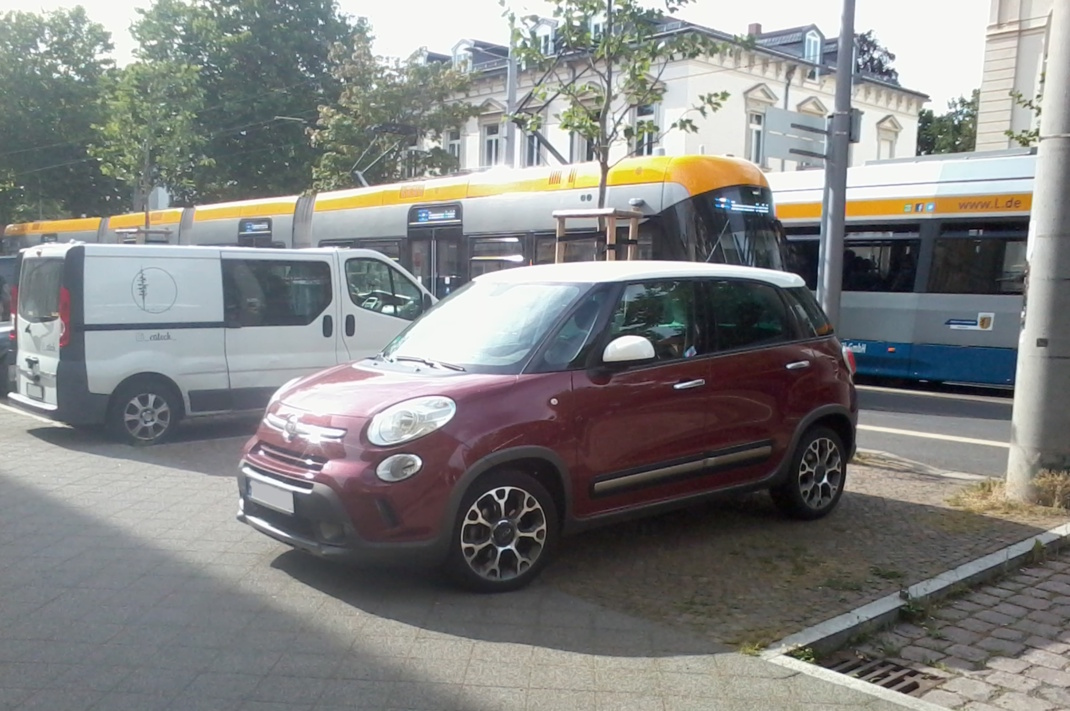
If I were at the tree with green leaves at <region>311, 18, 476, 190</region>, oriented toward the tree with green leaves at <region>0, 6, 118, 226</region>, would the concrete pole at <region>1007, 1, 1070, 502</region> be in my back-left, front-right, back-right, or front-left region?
back-left

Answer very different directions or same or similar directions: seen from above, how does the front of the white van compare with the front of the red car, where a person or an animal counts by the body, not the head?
very different directions

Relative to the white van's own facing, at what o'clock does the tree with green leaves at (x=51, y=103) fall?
The tree with green leaves is roughly at 10 o'clock from the white van.

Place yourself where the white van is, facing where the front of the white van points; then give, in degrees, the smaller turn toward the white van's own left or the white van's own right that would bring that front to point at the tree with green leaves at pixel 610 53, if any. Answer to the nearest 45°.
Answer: approximately 45° to the white van's own right

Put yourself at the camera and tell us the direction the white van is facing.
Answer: facing away from the viewer and to the right of the viewer

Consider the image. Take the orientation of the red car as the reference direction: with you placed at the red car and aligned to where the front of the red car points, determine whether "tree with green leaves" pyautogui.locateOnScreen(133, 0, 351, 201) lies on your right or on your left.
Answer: on your right

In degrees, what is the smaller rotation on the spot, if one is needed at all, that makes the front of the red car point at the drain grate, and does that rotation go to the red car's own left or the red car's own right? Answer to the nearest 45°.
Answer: approximately 90° to the red car's own left

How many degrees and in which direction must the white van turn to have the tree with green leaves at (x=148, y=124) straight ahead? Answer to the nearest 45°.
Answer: approximately 45° to its left

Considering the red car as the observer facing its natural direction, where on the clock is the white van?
The white van is roughly at 3 o'clock from the red car.

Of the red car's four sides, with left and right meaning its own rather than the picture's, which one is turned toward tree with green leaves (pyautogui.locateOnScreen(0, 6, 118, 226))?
right

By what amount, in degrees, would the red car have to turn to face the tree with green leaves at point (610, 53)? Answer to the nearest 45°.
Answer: approximately 135° to its right

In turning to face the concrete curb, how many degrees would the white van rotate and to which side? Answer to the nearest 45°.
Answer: approximately 90° to its right

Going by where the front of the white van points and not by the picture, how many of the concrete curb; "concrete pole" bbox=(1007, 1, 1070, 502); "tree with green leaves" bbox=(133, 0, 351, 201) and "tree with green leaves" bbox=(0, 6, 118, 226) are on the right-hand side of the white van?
2

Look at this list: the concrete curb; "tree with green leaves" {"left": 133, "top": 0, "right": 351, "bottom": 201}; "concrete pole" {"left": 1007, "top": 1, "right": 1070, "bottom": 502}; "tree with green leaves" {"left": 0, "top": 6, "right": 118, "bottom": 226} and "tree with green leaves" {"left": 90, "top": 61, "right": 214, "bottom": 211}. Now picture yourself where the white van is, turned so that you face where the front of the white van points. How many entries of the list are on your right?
2
